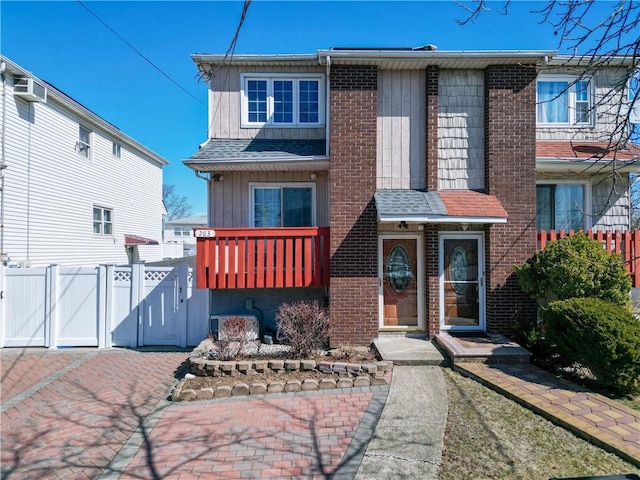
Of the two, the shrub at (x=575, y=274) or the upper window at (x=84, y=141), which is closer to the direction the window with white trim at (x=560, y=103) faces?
the shrub

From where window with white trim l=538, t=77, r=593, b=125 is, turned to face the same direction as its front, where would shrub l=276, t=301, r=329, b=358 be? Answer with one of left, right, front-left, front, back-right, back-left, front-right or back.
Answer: front-right

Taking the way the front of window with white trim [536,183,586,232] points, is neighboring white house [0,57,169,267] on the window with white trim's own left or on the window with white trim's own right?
on the window with white trim's own right

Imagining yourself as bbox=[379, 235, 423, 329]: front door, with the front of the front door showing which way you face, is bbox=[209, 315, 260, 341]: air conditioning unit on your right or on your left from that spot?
on your right

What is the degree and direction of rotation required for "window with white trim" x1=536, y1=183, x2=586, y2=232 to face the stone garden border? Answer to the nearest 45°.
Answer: approximately 45° to its right

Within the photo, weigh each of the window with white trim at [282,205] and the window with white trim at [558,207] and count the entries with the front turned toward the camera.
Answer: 2

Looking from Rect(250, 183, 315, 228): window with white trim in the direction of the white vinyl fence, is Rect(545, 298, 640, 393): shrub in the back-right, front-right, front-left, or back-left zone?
back-left

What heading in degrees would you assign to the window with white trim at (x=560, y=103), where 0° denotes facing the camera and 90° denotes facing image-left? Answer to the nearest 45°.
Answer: approximately 0°

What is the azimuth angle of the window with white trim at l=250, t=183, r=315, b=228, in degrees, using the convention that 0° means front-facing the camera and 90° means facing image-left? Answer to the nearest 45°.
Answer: approximately 0°

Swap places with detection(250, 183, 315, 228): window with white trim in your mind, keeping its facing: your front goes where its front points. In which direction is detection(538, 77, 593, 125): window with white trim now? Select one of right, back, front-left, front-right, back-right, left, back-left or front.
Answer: left
